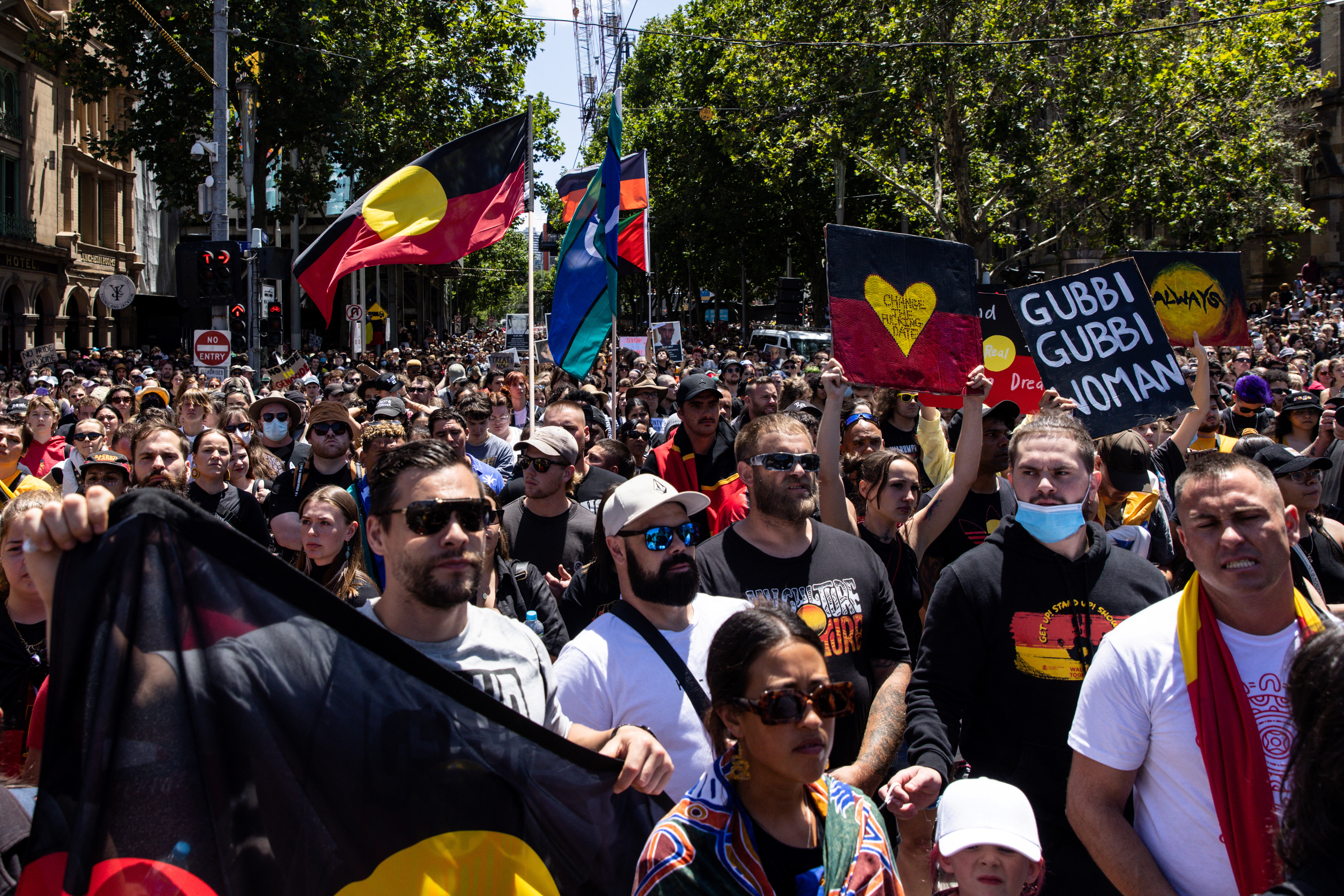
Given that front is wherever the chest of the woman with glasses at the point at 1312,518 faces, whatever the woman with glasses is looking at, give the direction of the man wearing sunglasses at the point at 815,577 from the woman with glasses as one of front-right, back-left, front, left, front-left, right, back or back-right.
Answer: right

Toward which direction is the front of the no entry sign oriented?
toward the camera

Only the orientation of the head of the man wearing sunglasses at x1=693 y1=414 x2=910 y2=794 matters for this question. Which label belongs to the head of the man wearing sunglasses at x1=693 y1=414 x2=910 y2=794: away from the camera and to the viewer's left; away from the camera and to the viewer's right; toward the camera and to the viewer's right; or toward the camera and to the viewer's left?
toward the camera and to the viewer's right

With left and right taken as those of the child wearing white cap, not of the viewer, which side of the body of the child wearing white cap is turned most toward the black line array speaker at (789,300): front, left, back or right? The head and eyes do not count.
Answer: back

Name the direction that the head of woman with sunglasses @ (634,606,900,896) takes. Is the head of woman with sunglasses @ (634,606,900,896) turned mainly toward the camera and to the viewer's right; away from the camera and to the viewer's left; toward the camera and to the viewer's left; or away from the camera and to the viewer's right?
toward the camera and to the viewer's right

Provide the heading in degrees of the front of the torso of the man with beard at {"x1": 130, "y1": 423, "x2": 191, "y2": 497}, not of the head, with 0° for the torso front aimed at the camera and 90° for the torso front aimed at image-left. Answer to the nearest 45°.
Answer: approximately 0°

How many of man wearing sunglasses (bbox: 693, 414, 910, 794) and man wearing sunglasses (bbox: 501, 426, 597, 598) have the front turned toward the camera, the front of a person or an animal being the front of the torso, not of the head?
2

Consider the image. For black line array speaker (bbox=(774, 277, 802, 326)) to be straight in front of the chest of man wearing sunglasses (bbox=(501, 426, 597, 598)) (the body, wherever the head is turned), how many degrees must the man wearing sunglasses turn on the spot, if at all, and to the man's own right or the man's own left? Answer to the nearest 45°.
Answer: approximately 180°

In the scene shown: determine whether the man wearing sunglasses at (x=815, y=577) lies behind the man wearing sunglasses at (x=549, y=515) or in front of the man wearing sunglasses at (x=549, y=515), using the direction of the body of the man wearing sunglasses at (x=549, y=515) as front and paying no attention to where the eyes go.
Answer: in front

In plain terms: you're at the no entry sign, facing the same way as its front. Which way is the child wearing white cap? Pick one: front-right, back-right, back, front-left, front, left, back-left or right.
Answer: front

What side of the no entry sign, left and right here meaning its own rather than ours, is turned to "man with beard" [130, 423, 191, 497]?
front
